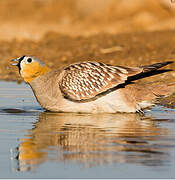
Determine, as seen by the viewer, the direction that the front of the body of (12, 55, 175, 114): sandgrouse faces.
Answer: to the viewer's left
